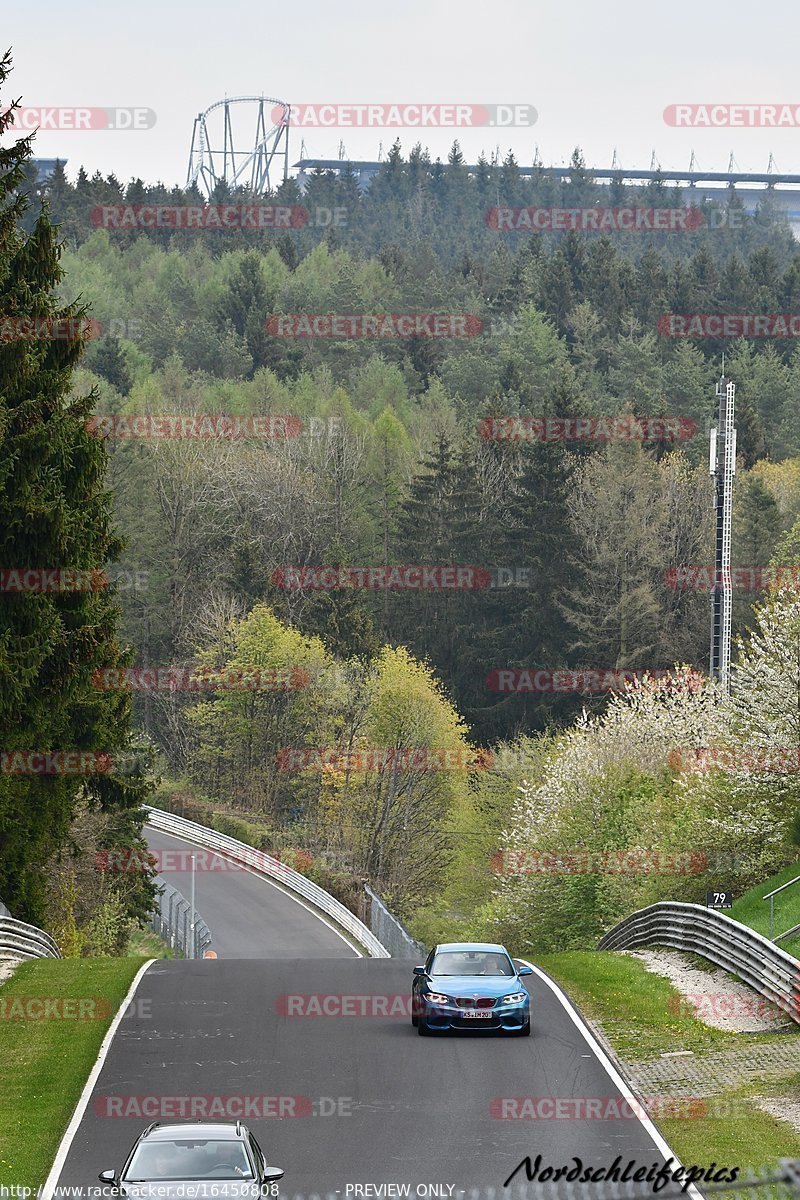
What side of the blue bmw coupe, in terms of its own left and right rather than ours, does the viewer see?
front

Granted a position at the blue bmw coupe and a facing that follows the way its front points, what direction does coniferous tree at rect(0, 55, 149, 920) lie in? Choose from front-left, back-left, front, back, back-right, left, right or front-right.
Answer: back-right

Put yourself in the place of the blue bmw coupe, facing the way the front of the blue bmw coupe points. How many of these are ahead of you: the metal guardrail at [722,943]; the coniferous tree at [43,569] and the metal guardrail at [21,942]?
0

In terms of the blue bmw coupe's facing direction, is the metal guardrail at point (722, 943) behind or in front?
behind

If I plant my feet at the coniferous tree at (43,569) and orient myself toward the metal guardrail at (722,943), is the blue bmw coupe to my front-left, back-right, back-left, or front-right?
front-right

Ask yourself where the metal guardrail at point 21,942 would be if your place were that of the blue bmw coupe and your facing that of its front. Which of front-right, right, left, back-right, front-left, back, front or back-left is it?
back-right
